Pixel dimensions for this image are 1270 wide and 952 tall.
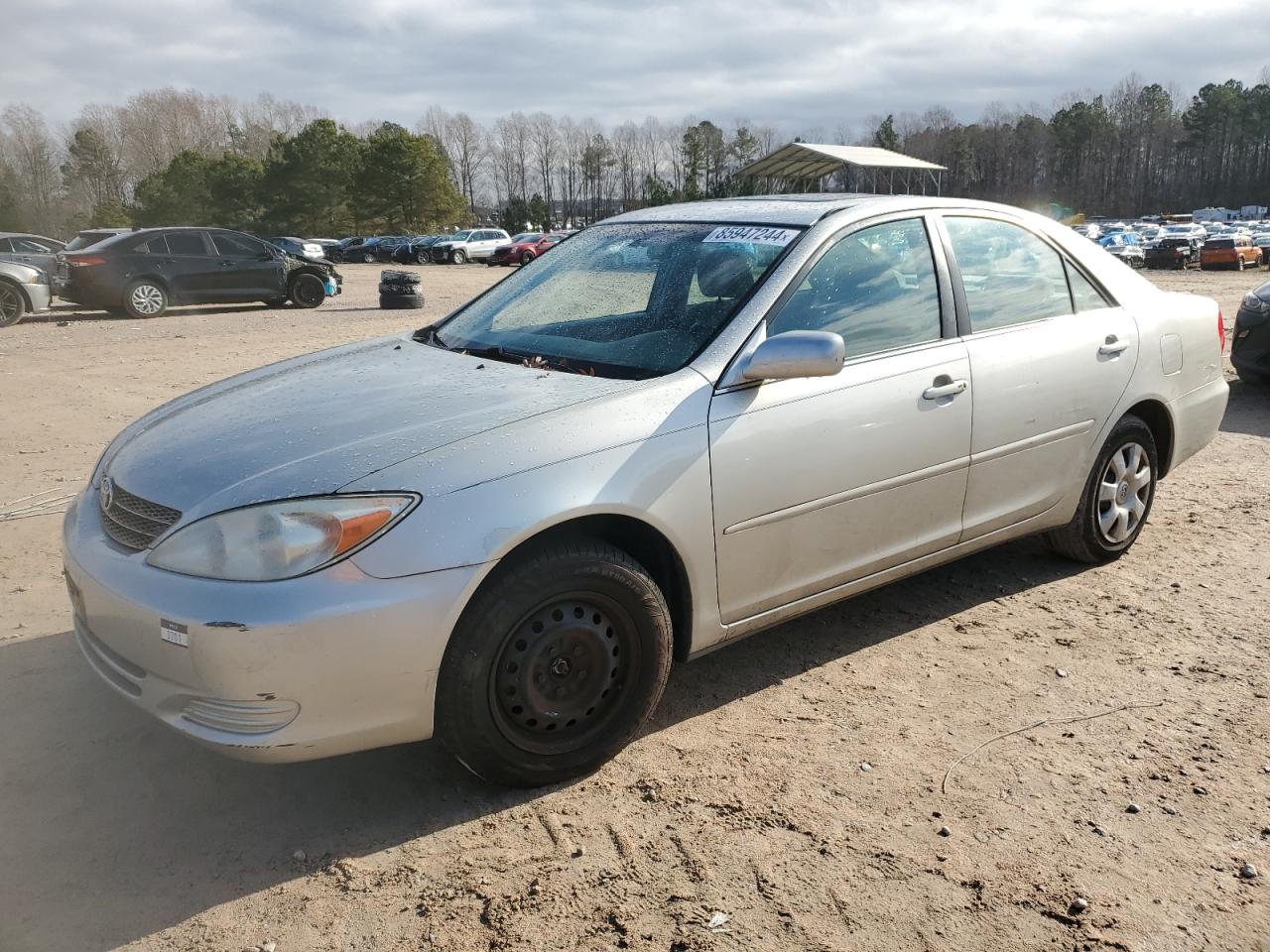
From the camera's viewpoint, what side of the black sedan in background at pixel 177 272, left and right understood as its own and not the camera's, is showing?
right

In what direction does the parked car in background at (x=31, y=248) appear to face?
to the viewer's right

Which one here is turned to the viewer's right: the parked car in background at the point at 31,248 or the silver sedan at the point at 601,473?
the parked car in background

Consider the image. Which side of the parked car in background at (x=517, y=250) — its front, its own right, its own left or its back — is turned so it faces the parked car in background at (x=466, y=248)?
right

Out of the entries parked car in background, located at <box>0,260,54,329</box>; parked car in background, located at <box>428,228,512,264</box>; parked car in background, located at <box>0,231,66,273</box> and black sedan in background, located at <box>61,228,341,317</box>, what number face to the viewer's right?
3

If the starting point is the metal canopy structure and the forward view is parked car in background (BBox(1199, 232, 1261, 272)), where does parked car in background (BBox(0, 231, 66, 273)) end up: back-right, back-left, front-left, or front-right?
back-right
